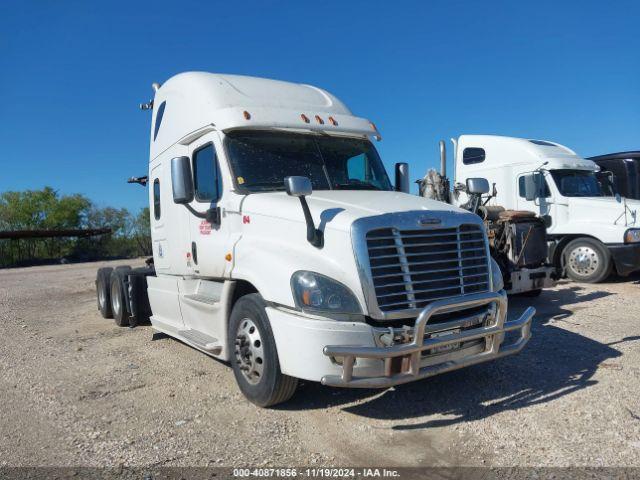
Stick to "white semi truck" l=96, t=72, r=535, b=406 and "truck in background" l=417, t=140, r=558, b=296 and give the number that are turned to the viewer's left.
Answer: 0

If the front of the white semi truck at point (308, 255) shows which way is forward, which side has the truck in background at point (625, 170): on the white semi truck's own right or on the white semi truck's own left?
on the white semi truck's own left

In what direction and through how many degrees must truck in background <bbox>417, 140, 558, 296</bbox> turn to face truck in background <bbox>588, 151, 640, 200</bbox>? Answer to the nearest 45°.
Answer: approximately 90° to its left

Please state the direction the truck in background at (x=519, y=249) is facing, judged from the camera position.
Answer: facing the viewer and to the right of the viewer

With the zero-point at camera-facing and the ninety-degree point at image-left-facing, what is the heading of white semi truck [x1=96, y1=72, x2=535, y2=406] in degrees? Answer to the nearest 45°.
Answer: approximately 315°

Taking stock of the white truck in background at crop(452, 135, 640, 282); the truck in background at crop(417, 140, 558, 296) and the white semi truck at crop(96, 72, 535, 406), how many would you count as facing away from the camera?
0

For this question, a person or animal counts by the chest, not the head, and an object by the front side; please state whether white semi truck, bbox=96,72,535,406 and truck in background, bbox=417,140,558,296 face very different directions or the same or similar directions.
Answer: same or similar directions

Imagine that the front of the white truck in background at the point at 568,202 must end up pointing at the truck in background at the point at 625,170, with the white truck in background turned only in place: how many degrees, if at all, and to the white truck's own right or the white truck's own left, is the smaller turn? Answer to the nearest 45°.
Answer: approximately 90° to the white truck's own left

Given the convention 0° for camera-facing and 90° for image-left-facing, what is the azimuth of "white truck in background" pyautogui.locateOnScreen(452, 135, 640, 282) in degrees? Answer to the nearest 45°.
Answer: approximately 315°

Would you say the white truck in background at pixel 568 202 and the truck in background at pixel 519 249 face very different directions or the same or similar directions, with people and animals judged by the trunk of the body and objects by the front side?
same or similar directions

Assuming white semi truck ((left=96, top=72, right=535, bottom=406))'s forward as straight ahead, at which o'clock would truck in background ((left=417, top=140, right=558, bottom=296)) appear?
The truck in background is roughly at 9 o'clock from the white semi truck.
